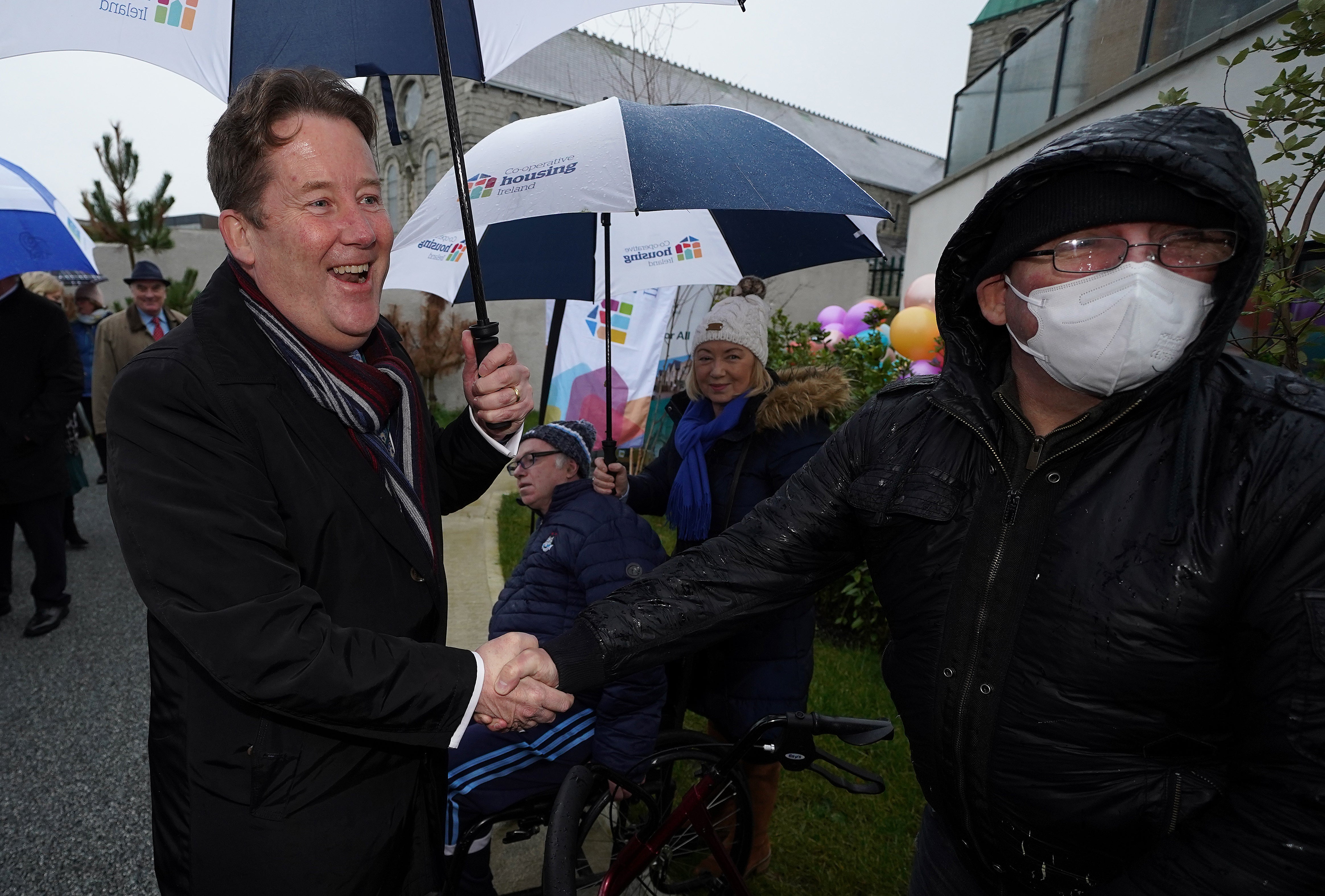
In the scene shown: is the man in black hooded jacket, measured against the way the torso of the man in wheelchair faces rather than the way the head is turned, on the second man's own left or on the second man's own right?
on the second man's own left

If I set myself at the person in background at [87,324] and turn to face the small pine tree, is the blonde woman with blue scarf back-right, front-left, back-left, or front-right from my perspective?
back-right

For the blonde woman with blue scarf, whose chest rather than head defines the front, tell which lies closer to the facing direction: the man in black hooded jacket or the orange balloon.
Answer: the man in black hooded jacket

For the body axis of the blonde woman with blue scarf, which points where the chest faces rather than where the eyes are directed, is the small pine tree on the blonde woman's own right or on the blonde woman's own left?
on the blonde woman's own right

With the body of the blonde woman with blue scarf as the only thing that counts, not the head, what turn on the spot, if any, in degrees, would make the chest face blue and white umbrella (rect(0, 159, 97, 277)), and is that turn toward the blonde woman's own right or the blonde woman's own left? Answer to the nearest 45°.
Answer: approximately 45° to the blonde woman's own right

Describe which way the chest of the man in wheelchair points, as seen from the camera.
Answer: to the viewer's left

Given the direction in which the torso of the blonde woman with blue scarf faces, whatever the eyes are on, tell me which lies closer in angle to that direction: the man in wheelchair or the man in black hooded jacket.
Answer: the man in wheelchair

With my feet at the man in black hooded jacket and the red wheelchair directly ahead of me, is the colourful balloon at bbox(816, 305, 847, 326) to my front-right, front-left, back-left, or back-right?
front-right

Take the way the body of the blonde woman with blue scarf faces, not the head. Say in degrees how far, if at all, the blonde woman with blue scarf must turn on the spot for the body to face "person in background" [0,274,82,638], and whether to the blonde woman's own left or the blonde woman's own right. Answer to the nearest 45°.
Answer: approximately 45° to the blonde woman's own right

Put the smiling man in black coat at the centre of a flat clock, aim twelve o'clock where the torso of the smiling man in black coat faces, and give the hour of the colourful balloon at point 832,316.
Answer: The colourful balloon is roughly at 9 o'clock from the smiling man in black coat.

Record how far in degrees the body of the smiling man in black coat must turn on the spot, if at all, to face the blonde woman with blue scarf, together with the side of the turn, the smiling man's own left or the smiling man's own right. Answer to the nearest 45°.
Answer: approximately 90° to the smiling man's own left

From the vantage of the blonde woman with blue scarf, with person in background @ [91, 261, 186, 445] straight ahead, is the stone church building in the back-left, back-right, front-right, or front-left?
front-right

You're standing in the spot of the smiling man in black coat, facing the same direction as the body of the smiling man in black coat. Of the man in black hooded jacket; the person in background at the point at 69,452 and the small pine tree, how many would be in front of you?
1

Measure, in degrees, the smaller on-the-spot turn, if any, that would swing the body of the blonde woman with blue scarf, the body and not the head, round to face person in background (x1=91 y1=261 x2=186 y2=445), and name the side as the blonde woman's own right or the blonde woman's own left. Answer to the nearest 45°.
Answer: approximately 90° to the blonde woman's own right
